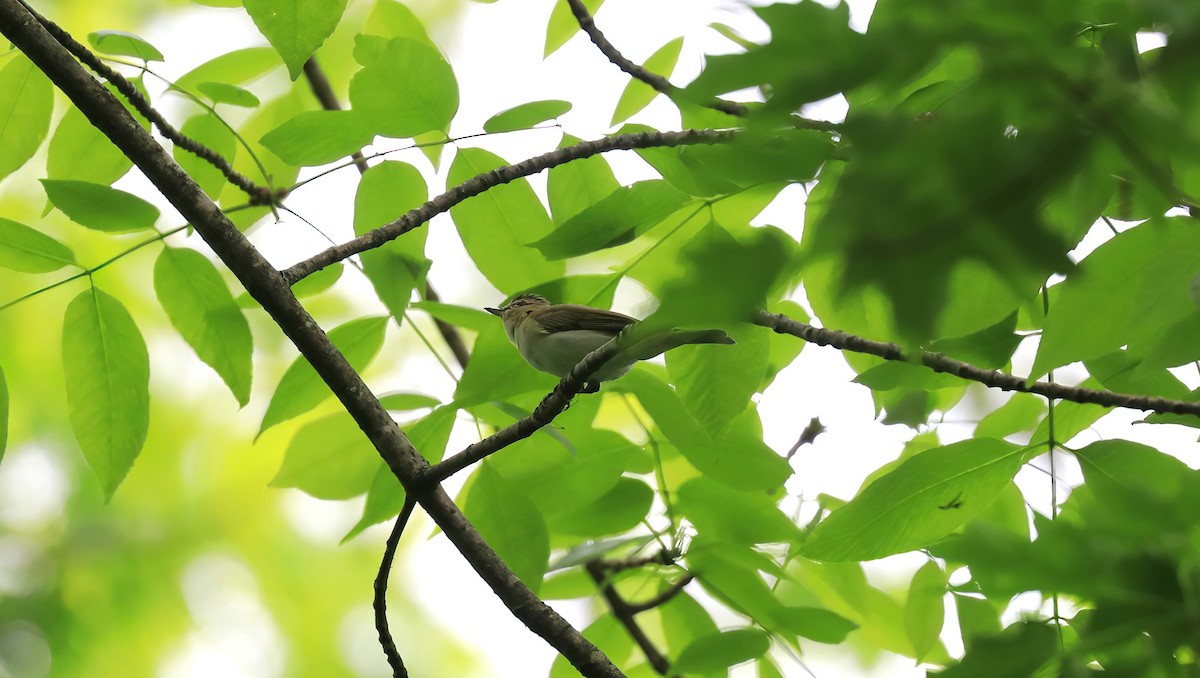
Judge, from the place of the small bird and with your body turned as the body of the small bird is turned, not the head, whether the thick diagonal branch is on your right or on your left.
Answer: on your left

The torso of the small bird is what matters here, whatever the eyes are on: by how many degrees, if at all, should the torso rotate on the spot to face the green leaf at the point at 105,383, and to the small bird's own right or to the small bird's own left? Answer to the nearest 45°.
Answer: approximately 45° to the small bird's own left

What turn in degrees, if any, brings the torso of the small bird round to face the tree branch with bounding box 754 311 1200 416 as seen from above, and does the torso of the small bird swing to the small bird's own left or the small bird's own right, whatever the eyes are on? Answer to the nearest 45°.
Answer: approximately 135° to the small bird's own left

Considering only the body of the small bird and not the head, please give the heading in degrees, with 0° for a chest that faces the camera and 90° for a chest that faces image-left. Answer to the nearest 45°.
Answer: approximately 90°

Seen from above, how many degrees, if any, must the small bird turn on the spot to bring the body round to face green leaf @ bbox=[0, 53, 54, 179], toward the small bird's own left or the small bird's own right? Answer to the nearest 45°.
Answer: approximately 45° to the small bird's own left

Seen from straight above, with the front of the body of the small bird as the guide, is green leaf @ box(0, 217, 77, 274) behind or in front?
in front
